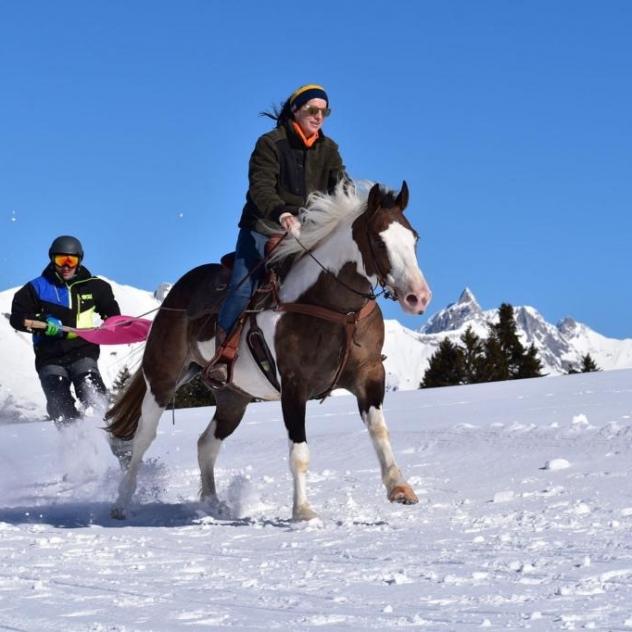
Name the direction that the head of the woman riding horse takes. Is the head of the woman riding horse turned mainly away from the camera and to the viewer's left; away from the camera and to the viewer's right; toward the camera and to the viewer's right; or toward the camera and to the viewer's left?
toward the camera and to the viewer's right

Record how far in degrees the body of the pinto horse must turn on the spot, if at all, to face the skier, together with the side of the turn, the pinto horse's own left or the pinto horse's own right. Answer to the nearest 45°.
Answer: approximately 180°

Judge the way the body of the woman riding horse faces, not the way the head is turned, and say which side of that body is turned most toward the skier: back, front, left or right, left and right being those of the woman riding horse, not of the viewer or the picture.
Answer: back

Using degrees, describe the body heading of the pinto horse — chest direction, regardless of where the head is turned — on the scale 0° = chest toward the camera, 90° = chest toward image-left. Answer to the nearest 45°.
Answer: approximately 315°
